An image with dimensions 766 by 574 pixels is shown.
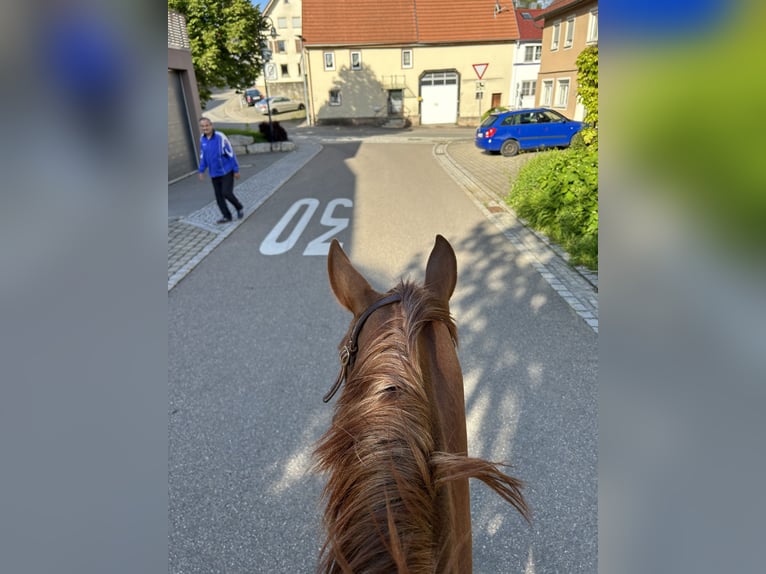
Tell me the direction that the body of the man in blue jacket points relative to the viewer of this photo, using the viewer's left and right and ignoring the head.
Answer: facing the viewer and to the left of the viewer

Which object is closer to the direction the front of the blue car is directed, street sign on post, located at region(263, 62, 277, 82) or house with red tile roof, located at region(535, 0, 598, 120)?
the house with red tile roof

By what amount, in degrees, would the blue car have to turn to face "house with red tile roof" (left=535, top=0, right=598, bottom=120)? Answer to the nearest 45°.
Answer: approximately 45° to its left

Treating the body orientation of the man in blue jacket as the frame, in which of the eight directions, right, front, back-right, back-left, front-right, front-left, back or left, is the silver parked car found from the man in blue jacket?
back-right

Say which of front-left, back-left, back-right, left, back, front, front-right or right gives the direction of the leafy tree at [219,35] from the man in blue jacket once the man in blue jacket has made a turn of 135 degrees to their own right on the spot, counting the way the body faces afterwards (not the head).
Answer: front

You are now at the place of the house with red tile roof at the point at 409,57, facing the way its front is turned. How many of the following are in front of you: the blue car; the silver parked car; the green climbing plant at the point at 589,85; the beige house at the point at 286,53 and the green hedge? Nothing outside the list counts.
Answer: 3

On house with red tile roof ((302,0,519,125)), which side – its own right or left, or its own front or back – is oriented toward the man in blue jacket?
front

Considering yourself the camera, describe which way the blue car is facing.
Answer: facing away from the viewer and to the right of the viewer

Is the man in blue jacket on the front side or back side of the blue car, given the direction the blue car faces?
on the back side

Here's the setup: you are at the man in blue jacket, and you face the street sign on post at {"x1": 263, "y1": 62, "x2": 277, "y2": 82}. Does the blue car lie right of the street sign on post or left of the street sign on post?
right

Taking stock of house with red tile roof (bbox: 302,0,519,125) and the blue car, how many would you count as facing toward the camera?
1

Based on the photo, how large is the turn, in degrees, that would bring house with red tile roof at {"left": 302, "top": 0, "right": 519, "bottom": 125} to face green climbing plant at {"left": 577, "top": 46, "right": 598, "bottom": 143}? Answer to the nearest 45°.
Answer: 0° — it already faces it
